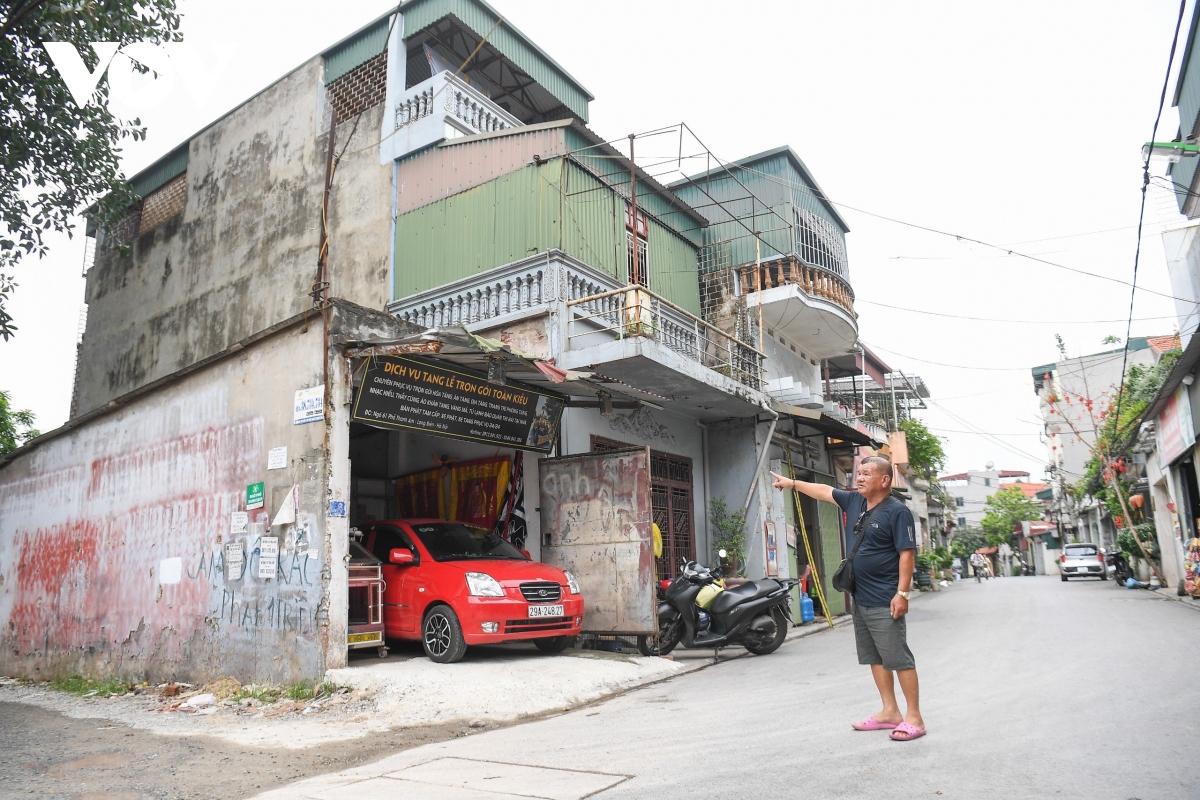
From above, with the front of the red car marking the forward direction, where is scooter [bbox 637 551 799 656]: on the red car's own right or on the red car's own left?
on the red car's own left

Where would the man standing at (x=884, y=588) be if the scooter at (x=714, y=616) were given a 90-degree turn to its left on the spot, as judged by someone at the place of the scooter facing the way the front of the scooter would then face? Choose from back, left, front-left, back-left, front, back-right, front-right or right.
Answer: front

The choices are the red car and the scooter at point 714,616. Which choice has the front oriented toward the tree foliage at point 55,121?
the scooter

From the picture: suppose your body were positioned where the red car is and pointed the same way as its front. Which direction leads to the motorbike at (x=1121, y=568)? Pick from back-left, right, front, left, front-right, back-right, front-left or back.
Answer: left

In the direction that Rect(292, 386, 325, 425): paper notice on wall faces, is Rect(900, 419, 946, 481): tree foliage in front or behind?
behind

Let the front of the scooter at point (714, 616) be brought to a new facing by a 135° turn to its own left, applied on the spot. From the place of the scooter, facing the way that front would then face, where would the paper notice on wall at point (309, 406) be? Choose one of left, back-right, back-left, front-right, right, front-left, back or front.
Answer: right

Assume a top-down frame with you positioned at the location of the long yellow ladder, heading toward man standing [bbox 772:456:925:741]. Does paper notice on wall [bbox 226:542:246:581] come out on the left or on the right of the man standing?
right

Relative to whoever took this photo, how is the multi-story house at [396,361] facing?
facing the viewer and to the right of the viewer

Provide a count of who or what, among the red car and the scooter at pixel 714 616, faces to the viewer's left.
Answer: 1

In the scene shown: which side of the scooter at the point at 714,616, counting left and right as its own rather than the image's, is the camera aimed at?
left

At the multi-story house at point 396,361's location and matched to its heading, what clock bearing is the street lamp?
The street lamp is roughly at 11 o'clock from the multi-story house.

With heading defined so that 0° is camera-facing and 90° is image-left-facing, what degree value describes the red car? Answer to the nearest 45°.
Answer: approximately 315°
